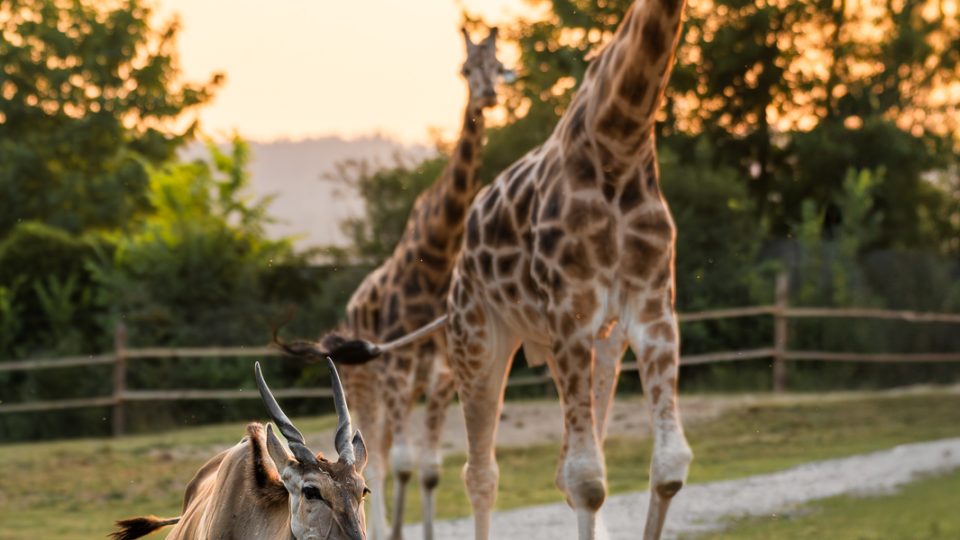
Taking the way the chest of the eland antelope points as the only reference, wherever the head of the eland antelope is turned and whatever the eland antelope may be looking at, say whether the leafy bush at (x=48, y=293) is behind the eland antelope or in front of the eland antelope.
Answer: behind

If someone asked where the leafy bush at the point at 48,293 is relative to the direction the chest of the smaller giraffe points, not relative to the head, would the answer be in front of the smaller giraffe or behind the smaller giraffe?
behind

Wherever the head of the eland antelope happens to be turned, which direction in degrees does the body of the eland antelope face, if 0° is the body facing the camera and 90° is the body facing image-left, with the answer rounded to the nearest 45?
approximately 315°

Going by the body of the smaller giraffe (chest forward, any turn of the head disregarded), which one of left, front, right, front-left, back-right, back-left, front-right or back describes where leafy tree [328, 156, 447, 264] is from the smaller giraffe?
back-left

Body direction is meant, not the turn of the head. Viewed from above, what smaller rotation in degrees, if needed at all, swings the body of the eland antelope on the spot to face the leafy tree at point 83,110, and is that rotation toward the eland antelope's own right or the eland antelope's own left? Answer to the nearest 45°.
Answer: approximately 135° to the eland antelope's own left
